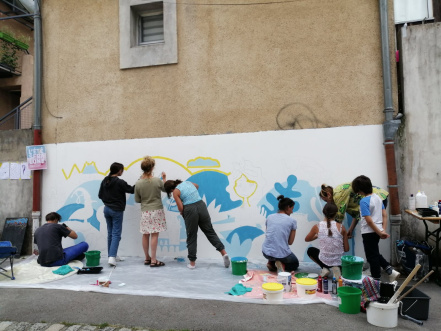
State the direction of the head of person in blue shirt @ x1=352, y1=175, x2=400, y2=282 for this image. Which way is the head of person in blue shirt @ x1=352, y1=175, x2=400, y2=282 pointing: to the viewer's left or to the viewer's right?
to the viewer's left

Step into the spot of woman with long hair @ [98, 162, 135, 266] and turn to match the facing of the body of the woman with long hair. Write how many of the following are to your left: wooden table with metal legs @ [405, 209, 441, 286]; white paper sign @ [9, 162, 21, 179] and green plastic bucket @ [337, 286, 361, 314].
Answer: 1

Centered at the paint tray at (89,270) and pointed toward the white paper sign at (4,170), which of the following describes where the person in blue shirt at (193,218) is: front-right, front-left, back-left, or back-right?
back-right

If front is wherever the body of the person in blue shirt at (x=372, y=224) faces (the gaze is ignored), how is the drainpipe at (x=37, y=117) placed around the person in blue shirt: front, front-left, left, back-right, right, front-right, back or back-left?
front-left

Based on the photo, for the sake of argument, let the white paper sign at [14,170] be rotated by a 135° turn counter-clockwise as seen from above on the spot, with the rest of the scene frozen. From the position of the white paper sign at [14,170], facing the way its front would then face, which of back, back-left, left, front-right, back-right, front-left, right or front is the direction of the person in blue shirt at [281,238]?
right

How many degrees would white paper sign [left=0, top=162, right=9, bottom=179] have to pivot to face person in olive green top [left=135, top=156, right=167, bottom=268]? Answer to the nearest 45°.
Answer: approximately 45° to its left

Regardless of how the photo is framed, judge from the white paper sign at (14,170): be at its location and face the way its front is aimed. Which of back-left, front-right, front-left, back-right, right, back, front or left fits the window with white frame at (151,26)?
front-left

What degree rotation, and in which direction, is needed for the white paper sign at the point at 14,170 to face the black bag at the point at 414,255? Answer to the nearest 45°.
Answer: approximately 45° to its left

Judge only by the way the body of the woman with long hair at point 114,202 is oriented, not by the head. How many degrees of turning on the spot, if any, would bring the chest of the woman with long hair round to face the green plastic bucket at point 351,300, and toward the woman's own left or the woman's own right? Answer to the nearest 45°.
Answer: approximately 90° to the woman's own right

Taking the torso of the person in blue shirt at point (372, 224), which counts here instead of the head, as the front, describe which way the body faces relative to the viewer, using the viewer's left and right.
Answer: facing away from the viewer and to the left of the viewer

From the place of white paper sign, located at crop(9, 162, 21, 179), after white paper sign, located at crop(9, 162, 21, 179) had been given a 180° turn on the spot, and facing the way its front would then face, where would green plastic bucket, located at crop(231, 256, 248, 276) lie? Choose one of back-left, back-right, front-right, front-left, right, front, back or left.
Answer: back-right

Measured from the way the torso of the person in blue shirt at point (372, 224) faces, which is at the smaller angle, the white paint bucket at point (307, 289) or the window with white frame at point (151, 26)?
the window with white frame

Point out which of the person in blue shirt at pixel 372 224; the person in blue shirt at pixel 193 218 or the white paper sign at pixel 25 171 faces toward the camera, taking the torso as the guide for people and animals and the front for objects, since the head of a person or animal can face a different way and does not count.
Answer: the white paper sign

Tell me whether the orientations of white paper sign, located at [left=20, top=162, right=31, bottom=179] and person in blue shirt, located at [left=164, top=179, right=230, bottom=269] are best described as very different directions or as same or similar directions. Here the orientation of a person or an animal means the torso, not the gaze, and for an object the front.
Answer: very different directions

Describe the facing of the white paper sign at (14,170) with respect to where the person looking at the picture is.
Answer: facing the viewer

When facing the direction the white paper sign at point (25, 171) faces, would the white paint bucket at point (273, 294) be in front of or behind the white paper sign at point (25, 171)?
in front

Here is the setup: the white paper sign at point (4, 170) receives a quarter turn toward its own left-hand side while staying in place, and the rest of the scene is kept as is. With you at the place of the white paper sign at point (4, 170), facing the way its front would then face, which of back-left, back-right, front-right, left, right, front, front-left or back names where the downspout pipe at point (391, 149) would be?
front-right

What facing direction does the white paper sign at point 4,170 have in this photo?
toward the camera
